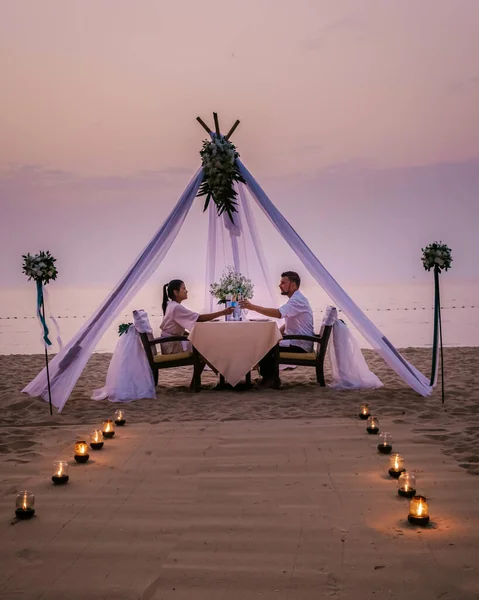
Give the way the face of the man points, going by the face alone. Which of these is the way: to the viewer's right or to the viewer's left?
to the viewer's left

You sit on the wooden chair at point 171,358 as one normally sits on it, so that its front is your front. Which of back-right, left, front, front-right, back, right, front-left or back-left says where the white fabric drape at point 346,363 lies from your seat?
front

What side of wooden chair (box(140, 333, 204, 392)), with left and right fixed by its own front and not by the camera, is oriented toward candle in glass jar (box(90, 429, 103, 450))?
right

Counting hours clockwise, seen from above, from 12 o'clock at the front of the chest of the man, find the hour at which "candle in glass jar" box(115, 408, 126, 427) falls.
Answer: The candle in glass jar is roughly at 10 o'clock from the man.

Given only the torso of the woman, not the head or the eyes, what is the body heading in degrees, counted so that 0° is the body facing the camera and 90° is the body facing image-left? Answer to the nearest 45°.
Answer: approximately 270°

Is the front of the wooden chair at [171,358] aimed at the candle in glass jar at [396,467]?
no

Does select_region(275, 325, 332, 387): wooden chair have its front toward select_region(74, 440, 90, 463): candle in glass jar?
no

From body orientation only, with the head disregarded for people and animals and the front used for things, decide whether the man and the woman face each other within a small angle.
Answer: yes

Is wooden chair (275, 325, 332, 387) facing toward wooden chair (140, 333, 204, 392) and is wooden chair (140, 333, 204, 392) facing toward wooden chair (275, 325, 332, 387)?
yes

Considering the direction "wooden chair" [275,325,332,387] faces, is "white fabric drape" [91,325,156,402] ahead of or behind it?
ahead

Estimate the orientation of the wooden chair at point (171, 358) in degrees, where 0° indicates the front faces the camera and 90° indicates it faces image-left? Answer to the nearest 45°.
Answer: approximately 270°

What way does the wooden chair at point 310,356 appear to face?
to the viewer's left

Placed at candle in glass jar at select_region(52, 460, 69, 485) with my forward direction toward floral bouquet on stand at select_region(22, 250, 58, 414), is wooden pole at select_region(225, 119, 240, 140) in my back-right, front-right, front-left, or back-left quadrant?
front-right

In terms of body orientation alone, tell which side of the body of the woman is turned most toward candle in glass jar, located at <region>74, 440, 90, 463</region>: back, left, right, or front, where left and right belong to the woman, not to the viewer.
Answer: right

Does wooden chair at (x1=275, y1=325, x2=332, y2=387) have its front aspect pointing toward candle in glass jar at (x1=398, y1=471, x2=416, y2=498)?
no

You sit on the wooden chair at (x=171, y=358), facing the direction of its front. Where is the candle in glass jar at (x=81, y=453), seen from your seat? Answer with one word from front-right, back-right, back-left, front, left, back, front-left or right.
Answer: right

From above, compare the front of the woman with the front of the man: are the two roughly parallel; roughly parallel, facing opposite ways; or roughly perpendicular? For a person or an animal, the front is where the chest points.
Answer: roughly parallel, facing opposite ways

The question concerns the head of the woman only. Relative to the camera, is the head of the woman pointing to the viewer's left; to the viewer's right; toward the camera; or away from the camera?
to the viewer's right

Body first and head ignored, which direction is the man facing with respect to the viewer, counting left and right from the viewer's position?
facing to the left of the viewer

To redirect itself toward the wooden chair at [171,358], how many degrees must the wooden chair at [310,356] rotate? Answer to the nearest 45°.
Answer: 0° — it already faces it
